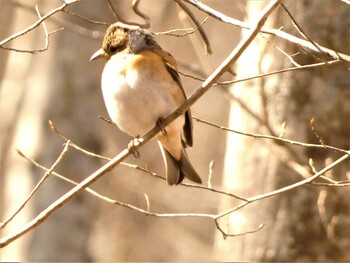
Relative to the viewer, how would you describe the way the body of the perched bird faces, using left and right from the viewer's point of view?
facing the viewer and to the left of the viewer

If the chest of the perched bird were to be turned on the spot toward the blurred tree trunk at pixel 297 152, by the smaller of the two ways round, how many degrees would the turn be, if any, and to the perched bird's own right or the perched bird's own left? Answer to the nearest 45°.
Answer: approximately 180°
